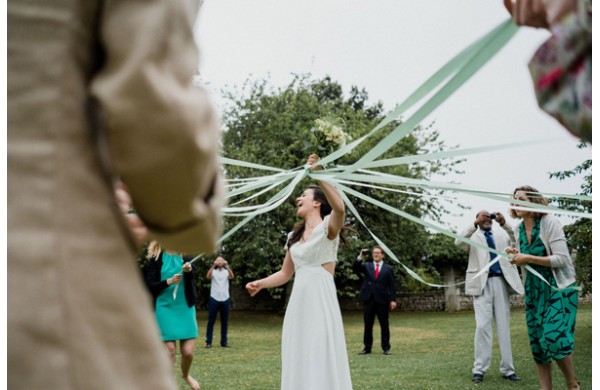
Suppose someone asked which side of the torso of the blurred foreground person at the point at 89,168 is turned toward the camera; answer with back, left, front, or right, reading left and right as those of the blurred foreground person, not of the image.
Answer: back

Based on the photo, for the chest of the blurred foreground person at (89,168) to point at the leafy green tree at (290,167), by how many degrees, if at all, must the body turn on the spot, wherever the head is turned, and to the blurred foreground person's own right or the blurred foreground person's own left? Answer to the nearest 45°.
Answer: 0° — they already face it

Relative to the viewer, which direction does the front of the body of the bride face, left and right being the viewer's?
facing the viewer and to the left of the viewer

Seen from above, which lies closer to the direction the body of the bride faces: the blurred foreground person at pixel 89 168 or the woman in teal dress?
the blurred foreground person

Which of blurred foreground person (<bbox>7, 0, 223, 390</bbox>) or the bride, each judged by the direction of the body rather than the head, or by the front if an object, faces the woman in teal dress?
the blurred foreground person

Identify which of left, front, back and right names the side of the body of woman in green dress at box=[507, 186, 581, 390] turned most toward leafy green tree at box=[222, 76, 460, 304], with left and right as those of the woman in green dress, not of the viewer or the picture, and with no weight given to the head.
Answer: right

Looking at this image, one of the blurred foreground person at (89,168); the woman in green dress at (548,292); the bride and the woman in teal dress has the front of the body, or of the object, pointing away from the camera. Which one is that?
the blurred foreground person

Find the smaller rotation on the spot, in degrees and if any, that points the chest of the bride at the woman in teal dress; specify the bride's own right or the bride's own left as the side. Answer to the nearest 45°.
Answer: approximately 90° to the bride's own right
